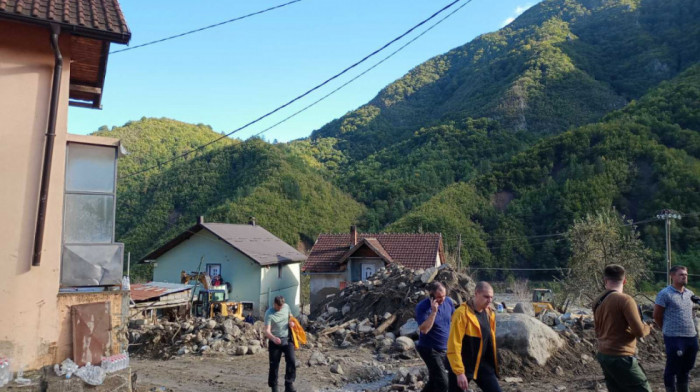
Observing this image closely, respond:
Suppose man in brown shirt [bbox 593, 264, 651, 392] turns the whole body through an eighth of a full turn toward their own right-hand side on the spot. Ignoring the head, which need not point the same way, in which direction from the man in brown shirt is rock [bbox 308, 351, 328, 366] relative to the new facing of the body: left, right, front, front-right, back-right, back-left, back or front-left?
back-left

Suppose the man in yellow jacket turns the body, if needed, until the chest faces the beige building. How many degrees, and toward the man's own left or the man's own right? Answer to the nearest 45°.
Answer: approximately 135° to the man's own right

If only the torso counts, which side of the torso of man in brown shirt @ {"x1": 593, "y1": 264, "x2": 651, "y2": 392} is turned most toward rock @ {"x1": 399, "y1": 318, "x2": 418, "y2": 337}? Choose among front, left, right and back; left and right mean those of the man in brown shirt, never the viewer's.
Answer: left

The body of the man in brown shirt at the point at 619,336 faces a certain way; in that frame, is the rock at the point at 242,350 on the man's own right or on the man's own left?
on the man's own left

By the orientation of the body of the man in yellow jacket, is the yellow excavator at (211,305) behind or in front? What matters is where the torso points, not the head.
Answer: behind

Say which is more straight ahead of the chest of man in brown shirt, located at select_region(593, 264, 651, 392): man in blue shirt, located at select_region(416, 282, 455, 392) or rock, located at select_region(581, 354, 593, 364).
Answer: the rock

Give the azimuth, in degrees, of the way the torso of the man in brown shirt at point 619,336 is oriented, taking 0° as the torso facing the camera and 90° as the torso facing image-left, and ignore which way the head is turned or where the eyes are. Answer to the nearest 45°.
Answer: approximately 225°

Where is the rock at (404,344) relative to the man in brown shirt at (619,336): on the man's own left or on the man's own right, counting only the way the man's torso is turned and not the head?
on the man's own left

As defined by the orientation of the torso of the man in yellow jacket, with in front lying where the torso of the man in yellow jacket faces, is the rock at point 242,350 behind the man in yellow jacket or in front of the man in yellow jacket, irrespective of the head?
behind

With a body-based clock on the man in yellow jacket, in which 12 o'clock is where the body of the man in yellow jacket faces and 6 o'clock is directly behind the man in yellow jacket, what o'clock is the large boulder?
The large boulder is roughly at 8 o'clock from the man in yellow jacket.

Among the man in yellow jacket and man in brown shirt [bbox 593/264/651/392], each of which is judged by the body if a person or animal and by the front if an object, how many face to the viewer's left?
0
